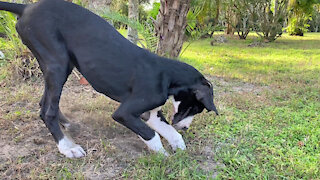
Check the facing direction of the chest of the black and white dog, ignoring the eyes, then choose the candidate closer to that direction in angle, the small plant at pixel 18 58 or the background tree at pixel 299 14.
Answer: the background tree

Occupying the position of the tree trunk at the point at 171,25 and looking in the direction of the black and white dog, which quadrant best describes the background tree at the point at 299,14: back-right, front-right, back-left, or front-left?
back-left

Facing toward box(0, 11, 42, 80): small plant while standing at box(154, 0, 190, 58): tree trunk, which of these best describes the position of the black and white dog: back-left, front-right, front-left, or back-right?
front-left

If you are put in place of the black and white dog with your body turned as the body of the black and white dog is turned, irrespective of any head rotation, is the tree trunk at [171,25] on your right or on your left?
on your left

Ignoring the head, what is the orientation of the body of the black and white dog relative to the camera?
to the viewer's right

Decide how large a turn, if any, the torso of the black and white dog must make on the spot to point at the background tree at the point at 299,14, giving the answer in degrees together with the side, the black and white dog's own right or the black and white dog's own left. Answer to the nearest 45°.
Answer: approximately 45° to the black and white dog's own left

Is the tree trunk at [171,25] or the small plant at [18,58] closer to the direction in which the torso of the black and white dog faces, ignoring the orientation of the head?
the tree trunk

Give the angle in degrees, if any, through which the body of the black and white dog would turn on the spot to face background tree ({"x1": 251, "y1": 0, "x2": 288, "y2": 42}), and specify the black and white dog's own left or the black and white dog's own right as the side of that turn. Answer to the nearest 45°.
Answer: approximately 45° to the black and white dog's own left

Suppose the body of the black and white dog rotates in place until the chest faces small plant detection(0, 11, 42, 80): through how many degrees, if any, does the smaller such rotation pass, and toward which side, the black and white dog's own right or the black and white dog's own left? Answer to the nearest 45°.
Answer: approximately 135° to the black and white dog's own left
